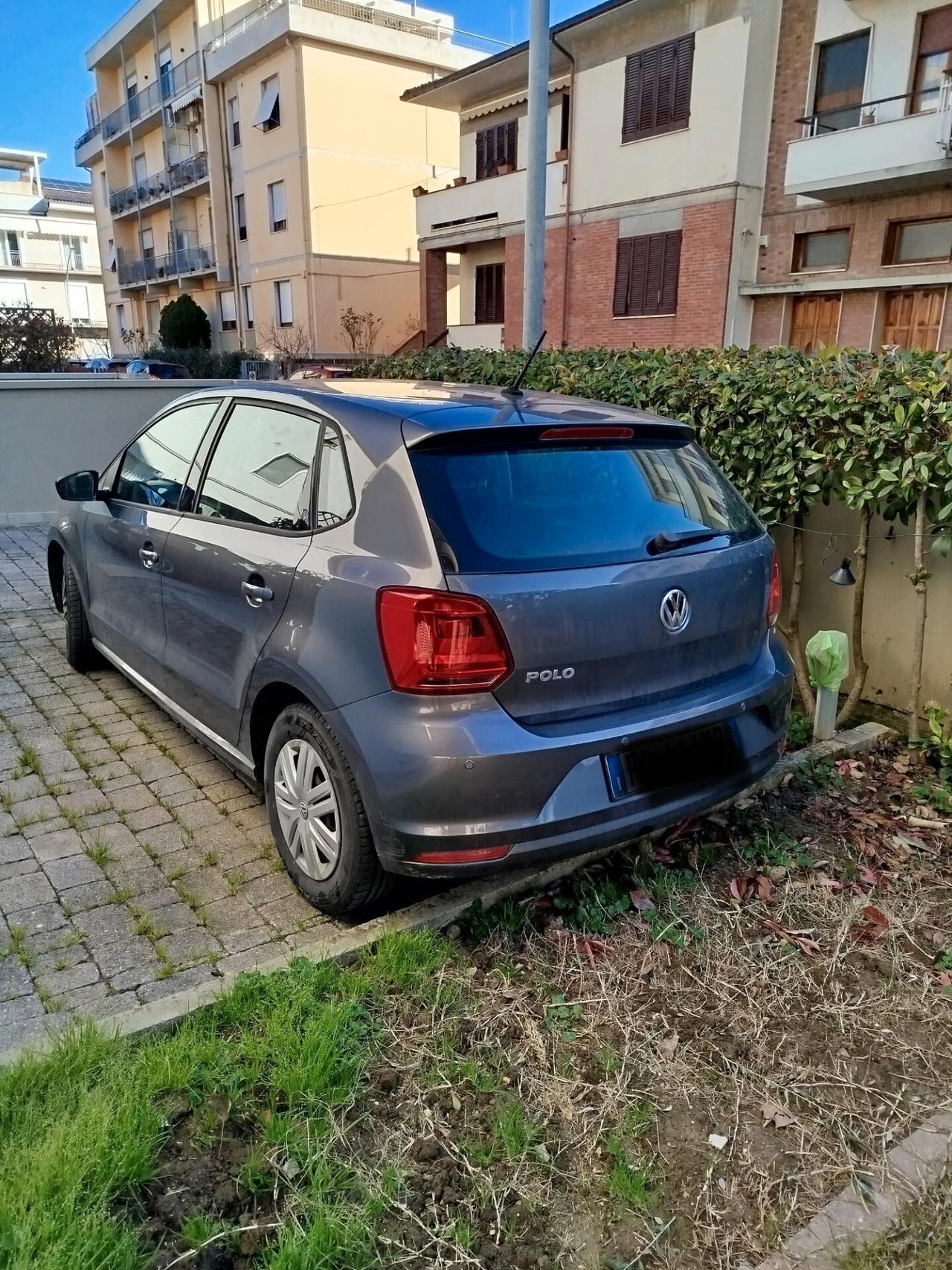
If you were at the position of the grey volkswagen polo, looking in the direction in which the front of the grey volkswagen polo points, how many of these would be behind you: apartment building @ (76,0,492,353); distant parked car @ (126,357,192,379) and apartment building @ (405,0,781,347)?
0

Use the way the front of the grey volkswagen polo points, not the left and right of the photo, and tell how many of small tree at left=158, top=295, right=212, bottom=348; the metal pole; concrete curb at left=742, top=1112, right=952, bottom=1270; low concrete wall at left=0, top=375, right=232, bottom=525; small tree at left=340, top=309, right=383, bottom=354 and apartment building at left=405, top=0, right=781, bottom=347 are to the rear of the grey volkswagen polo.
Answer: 1

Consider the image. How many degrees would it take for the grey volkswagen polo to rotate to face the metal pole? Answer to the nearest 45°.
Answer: approximately 45° to its right

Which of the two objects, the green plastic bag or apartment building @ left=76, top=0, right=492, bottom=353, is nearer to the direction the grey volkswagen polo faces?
the apartment building

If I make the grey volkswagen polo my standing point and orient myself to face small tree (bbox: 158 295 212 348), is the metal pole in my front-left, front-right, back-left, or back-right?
front-right

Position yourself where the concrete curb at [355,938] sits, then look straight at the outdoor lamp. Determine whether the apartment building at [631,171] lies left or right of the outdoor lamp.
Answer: left

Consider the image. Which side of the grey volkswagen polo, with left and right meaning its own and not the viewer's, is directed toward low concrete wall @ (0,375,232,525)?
front

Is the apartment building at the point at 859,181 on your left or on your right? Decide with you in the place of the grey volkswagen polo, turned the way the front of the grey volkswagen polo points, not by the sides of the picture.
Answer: on your right

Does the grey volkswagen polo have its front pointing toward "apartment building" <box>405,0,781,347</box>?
no

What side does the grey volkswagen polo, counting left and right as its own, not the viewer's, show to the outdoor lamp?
right

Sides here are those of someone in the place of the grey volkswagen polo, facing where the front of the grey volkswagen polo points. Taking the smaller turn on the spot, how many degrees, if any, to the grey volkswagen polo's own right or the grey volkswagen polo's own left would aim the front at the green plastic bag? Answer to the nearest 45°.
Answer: approximately 90° to the grey volkswagen polo's own right

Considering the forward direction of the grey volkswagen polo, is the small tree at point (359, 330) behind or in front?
in front

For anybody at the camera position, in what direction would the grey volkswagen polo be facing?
facing away from the viewer and to the left of the viewer

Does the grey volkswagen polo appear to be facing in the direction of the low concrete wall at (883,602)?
no

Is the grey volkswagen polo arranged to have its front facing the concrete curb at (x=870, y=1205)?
no

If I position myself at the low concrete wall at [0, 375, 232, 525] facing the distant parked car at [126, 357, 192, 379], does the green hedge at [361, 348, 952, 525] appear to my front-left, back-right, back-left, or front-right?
back-right

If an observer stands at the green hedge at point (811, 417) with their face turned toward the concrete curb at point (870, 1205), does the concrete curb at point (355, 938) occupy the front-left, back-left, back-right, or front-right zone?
front-right
